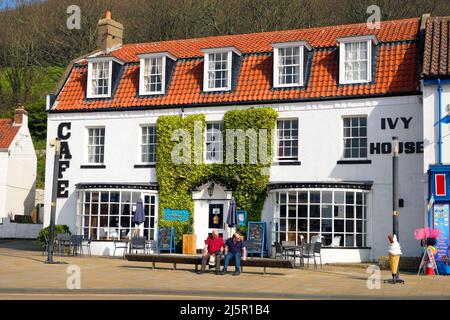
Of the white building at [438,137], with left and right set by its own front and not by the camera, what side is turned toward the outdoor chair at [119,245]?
right

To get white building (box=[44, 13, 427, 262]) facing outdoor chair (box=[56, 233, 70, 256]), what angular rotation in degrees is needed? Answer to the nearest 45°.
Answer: approximately 90° to its right

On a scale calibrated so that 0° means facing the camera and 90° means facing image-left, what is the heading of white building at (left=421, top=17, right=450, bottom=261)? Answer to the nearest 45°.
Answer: approximately 0°

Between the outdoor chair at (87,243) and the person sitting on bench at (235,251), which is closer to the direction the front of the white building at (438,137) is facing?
the person sitting on bench

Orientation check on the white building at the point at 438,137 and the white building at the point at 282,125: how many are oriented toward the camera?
2

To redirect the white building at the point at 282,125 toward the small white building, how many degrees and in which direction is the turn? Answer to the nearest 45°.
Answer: approximately 135° to its right

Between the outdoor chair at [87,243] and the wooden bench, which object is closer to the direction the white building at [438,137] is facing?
the wooden bench

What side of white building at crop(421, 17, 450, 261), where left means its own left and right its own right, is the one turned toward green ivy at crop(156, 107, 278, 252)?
right

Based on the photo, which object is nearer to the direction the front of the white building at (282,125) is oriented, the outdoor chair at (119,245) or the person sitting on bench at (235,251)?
the person sitting on bench
